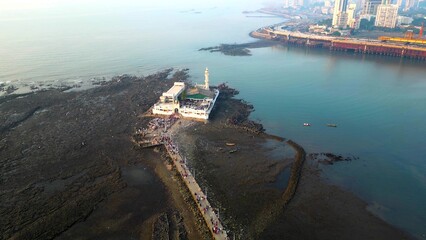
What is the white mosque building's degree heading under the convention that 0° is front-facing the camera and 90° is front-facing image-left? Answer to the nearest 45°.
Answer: approximately 0°

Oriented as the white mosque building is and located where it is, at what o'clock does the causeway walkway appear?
The causeway walkway is roughly at 12 o'clock from the white mosque building.
